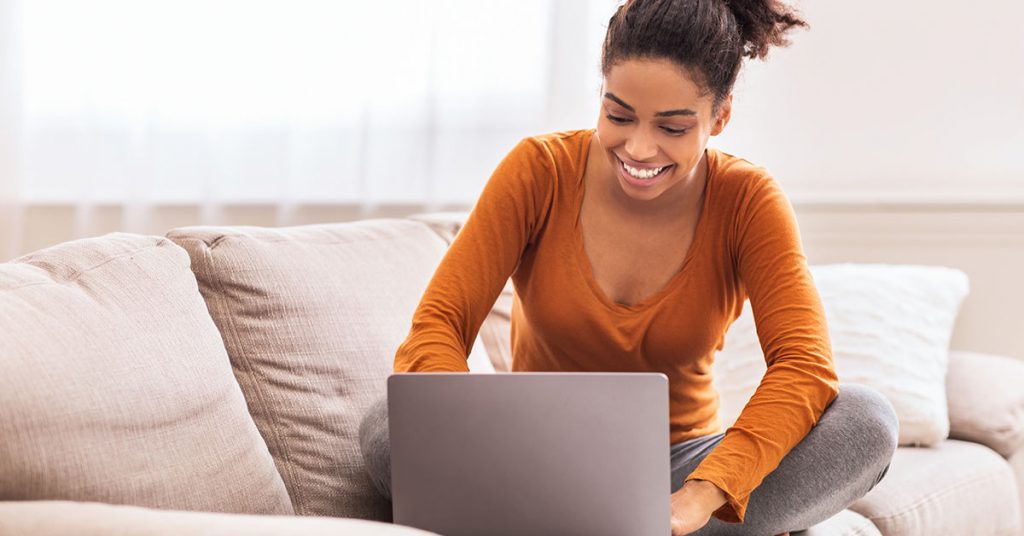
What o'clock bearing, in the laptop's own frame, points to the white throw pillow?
The white throw pillow is roughly at 1 o'clock from the laptop.

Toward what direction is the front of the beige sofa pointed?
toward the camera

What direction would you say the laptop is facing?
away from the camera

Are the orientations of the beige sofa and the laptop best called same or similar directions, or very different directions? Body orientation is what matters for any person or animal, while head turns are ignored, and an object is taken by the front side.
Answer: very different directions
